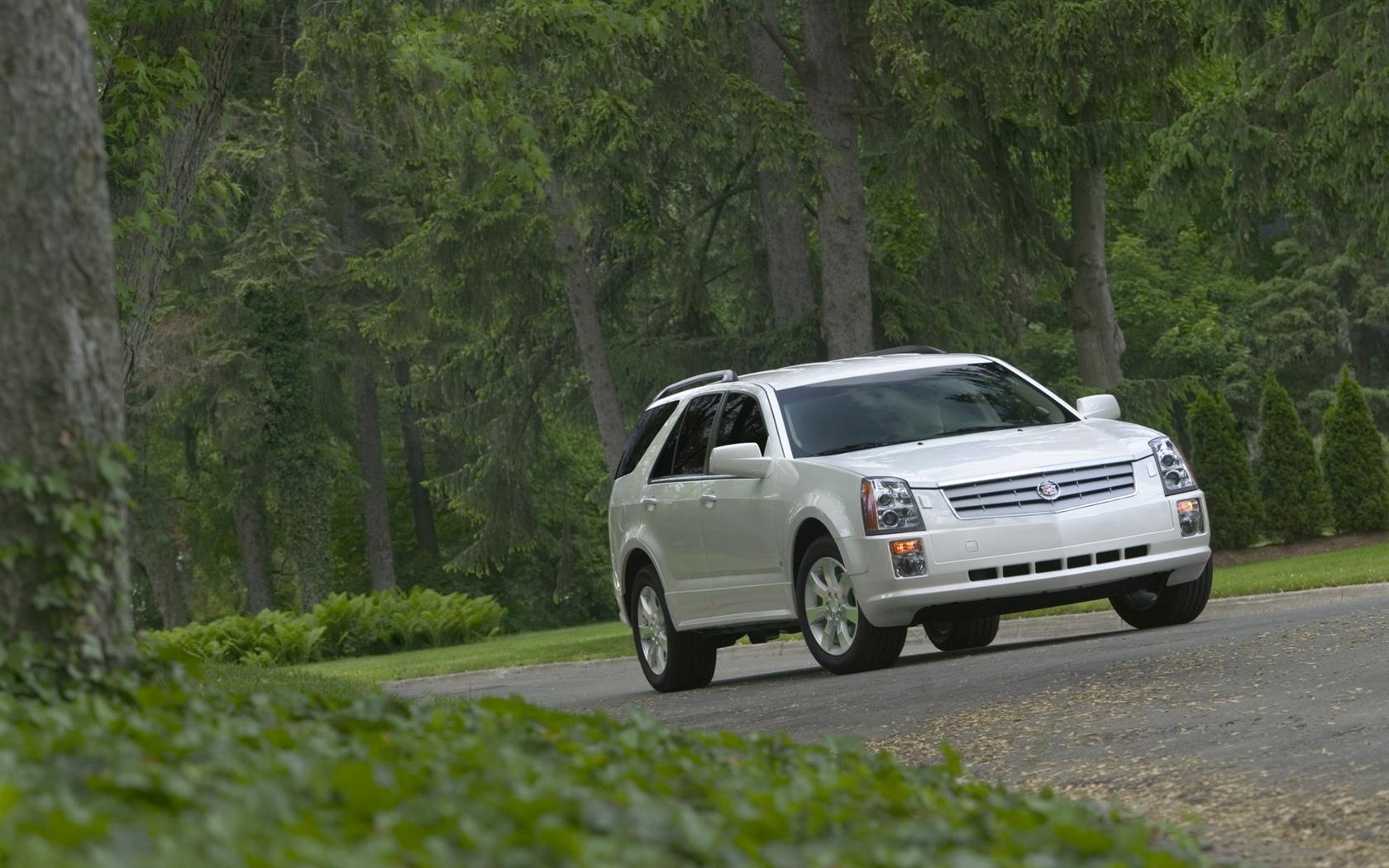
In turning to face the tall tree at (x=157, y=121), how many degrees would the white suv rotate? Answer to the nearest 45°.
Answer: approximately 135° to its right

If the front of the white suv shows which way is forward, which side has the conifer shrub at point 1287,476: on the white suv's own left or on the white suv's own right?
on the white suv's own left

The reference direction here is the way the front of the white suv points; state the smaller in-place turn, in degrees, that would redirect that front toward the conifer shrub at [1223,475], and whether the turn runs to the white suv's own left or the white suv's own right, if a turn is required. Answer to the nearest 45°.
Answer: approximately 135° to the white suv's own left

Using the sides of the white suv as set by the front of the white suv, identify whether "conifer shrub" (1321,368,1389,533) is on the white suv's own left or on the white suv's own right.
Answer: on the white suv's own left

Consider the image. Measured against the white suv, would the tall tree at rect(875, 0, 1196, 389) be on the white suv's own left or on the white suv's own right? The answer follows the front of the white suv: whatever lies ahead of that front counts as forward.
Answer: on the white suv's own left

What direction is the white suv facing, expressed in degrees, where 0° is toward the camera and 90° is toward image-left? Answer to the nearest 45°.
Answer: approximately 315°

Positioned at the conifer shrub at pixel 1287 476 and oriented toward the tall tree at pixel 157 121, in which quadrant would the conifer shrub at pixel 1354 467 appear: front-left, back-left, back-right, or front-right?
back-left
